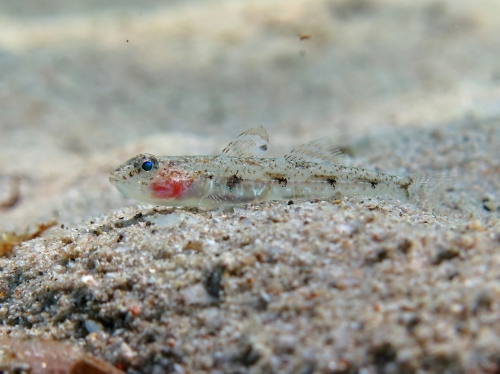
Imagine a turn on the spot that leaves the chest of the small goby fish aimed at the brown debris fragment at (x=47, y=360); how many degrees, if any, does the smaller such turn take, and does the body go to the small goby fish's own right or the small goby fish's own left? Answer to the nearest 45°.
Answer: approximately 45° to the small goby fish's own left

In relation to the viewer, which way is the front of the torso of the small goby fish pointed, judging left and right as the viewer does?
facing to the left of the viewer
